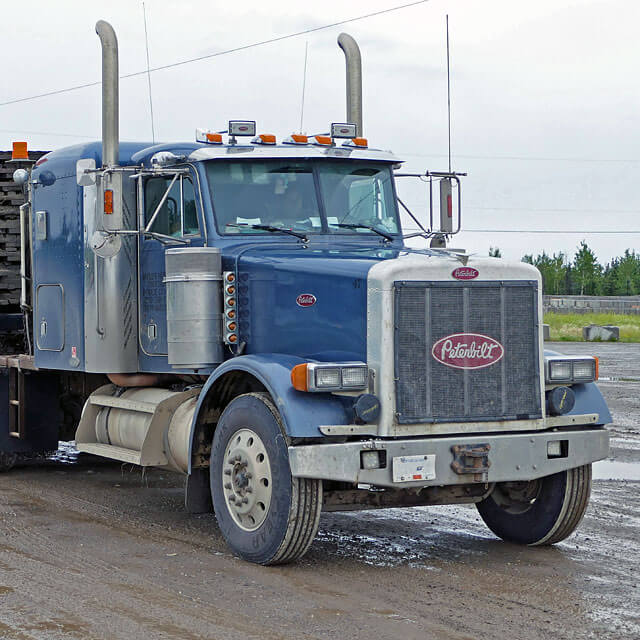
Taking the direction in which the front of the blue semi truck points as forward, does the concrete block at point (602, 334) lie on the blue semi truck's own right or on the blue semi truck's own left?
on the blue semi truck's own left

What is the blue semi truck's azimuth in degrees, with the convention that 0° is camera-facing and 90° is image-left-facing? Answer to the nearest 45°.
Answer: approximately 315°
